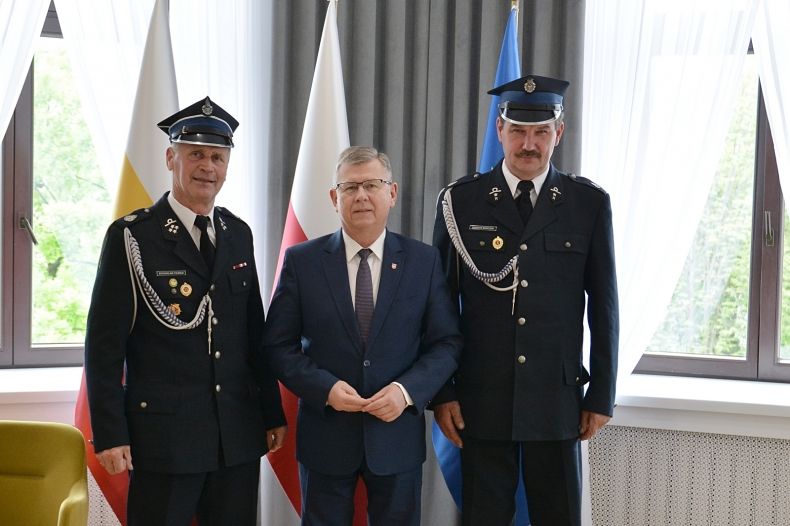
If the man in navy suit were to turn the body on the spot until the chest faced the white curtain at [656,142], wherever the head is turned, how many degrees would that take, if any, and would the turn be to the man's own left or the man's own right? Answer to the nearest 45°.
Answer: approximately 135° to the man's own left

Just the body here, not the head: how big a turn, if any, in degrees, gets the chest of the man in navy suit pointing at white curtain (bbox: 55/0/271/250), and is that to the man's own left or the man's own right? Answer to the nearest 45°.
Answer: approximately 135° to the man's own right

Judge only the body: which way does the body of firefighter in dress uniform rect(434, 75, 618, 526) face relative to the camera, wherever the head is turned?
toward the camera

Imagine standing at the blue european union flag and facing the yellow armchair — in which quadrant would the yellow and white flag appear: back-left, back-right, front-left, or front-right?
front-right

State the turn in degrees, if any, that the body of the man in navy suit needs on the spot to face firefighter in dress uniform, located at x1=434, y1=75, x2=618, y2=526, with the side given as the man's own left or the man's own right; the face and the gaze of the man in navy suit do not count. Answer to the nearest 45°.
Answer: approximately 90° to the man's own left

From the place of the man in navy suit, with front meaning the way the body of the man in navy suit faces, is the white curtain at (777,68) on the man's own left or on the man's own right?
on the man's own left

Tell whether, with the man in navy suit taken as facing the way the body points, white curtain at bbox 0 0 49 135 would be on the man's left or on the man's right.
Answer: on the man's right

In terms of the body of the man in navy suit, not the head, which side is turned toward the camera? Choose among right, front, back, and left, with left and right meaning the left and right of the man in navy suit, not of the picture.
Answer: front

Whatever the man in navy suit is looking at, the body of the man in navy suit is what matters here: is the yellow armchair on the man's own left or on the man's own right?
on the man's own right

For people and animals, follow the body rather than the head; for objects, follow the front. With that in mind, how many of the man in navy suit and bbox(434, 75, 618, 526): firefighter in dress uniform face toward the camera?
2
